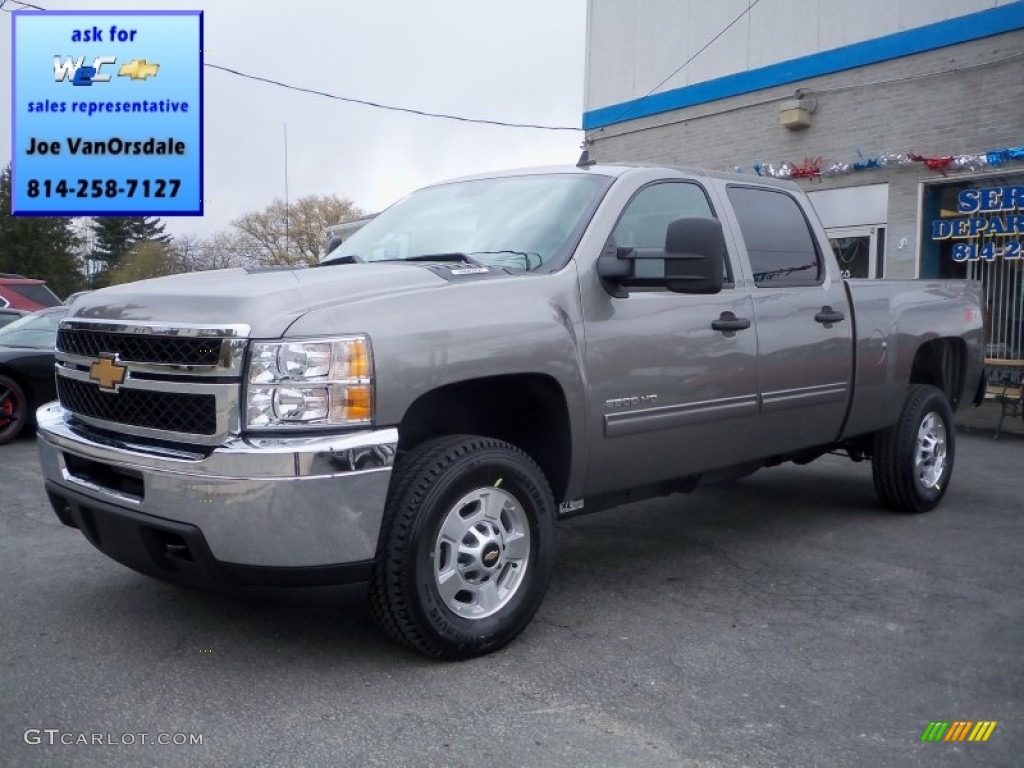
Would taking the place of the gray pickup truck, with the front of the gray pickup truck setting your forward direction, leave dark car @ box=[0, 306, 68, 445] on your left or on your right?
on your right

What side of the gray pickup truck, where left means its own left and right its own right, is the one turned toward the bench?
back

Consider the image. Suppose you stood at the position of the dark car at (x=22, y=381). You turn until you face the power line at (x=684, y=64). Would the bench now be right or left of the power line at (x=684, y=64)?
right

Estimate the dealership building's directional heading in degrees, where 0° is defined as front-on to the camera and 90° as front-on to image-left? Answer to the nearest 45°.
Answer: approximately 45°

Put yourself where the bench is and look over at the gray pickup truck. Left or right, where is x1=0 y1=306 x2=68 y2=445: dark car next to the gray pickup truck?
right

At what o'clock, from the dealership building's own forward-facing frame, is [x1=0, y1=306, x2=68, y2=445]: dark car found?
The dark car is roughly at 12 o'clock from the dealership building.

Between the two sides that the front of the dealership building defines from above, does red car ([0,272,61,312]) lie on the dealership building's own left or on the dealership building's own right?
on the dealership building's own right

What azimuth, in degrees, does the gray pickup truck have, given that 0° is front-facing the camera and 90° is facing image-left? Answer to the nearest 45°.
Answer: approximately 45°

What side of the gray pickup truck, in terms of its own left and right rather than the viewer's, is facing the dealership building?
back

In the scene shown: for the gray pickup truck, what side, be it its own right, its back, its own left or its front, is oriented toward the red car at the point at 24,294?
right
